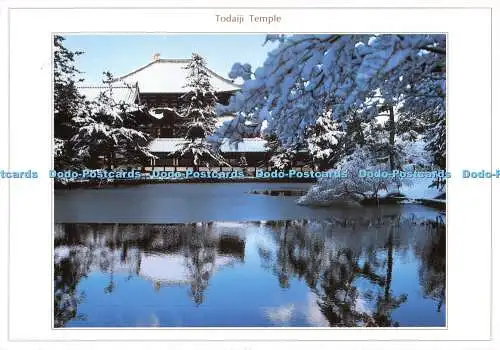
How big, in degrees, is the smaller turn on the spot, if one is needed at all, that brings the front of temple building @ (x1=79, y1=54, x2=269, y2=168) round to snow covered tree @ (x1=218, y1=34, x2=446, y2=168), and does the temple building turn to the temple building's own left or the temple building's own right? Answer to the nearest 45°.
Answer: approximately 90° to the temple building's own left

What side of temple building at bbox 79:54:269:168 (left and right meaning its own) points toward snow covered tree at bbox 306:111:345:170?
left

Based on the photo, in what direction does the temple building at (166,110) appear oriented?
toward the camera
